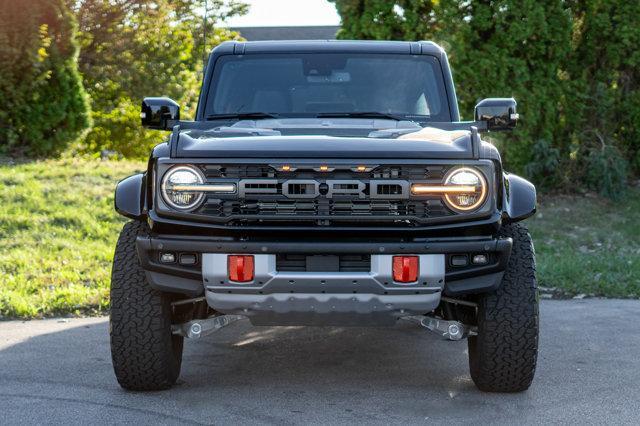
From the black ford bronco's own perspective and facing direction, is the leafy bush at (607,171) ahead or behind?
behind

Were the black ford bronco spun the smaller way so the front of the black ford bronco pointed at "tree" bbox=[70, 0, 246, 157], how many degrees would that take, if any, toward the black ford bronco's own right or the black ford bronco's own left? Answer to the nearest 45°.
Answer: approximately 180°

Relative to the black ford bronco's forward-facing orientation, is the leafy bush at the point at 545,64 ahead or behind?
behind

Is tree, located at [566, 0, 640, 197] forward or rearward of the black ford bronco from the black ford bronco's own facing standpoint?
rearward

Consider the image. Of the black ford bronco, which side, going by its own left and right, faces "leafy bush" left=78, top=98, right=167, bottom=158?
back

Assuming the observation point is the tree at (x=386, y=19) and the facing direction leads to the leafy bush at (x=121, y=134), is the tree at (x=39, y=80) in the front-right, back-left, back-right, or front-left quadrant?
front-left

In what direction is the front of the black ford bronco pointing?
toward the camera

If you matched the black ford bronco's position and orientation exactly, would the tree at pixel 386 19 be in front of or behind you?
behind
